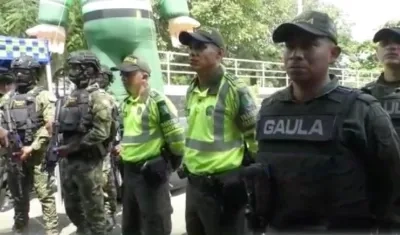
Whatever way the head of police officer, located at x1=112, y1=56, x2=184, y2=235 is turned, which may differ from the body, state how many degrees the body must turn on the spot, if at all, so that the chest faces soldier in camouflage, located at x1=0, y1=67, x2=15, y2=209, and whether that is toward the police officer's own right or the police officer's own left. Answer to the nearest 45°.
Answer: approximately 90° to the police officer's own right

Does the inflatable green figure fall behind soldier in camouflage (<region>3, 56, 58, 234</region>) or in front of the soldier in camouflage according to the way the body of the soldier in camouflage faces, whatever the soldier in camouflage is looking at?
behind

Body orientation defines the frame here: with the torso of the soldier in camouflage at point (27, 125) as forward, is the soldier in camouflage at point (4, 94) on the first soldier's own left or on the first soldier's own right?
on the first soldier's own right

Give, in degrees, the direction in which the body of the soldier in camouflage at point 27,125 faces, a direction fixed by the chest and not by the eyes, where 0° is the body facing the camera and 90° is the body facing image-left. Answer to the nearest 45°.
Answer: approximately 45°

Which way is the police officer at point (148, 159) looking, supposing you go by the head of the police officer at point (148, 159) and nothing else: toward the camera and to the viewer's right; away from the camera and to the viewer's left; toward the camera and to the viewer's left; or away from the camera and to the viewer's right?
toward the camera and to the viewer's left

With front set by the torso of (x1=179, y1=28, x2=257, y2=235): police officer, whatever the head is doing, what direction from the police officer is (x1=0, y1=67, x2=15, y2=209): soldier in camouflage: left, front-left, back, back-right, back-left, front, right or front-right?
right

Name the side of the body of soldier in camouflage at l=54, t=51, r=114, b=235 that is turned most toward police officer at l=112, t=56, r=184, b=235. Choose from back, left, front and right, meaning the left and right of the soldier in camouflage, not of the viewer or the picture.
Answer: left

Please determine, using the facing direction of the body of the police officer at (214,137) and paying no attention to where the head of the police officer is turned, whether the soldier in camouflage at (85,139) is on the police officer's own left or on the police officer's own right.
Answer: on the police officer's own right

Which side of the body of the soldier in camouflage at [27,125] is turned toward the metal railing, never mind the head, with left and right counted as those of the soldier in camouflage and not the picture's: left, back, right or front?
back
